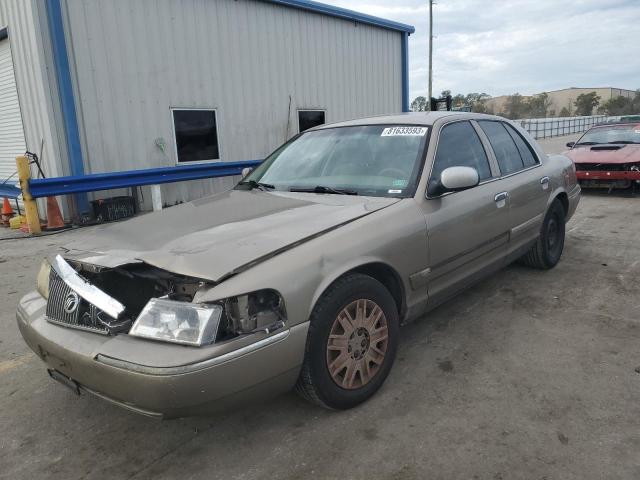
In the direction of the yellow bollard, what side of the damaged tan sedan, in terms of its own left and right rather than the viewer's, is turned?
right

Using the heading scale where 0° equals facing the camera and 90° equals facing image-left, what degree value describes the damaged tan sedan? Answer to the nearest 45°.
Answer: approximately 45°

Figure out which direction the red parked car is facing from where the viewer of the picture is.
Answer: facing the viewer

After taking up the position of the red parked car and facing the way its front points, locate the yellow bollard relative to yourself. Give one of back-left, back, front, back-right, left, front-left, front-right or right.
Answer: front-right

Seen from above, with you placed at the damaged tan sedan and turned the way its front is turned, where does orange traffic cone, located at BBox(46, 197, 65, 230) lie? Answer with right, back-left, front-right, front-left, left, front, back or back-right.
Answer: right

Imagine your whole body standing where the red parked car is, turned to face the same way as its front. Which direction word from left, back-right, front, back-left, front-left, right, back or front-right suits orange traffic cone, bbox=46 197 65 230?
front-right

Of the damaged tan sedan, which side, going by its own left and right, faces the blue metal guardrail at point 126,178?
right

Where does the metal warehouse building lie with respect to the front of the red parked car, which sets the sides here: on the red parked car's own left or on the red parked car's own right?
on the red parked car's own right

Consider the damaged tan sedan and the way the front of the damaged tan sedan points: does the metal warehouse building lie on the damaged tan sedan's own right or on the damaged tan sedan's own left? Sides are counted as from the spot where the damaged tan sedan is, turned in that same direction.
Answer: on the damaged tan sedan's own right

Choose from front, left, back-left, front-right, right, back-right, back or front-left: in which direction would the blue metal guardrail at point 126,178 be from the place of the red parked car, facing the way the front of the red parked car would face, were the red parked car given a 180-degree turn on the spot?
back-left

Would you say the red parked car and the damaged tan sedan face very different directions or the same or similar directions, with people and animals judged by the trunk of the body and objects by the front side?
same or similar directions

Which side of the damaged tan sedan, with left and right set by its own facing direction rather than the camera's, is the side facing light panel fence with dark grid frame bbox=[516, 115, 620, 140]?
back

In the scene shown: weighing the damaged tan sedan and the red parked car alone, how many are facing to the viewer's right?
0

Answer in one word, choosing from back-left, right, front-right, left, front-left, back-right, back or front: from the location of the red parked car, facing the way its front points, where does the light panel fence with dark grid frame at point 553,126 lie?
back

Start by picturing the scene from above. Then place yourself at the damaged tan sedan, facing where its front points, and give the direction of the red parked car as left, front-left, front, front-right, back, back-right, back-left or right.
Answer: back
